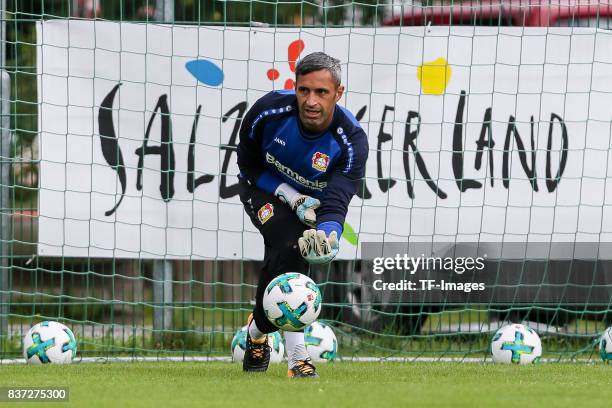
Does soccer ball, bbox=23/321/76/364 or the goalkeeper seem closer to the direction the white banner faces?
the goalkeeper

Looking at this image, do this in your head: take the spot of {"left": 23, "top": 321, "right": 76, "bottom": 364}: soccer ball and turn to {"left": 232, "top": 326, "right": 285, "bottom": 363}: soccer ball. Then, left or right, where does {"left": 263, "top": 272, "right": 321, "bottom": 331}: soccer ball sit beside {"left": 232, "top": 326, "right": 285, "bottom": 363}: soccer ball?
right

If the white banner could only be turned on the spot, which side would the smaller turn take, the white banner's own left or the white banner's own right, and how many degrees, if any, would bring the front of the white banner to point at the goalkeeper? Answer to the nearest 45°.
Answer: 0° — it already faces them

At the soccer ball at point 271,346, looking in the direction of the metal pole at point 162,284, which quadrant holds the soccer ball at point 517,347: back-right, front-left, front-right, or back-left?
back-right

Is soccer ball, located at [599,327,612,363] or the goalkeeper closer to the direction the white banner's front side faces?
the goalkeeper

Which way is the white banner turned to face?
toward the camera

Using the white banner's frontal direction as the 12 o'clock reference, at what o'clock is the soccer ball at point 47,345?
The soccer ball is roughly at 2 o'clock from the white banner.

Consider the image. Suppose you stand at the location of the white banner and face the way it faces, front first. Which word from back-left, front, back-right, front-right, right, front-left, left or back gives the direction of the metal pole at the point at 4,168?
right

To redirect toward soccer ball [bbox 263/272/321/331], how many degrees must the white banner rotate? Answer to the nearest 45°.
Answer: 0° — it already faces it
